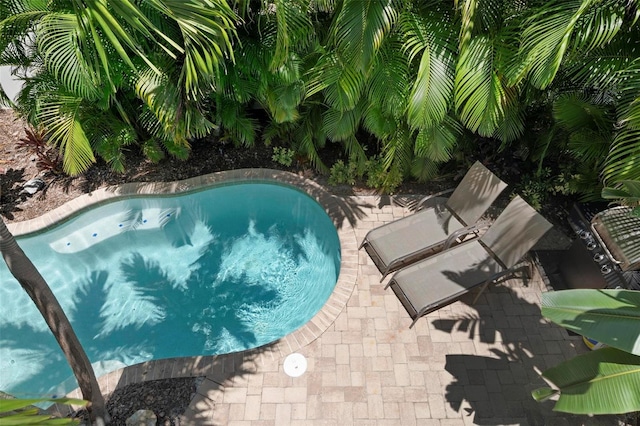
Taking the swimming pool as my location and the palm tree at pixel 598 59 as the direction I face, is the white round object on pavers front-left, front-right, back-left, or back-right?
front-right

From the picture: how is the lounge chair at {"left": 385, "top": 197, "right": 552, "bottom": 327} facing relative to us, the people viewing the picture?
facing the viewer and to the left of the viewer

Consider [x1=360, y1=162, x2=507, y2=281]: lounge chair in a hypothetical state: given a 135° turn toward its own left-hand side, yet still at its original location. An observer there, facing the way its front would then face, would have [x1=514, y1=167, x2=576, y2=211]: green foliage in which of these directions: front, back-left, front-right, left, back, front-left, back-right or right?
front-left

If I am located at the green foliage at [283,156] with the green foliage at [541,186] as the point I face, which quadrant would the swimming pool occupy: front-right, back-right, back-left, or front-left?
back-right

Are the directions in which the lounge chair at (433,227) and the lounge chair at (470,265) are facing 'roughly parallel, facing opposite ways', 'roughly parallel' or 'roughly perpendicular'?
roughly parallel

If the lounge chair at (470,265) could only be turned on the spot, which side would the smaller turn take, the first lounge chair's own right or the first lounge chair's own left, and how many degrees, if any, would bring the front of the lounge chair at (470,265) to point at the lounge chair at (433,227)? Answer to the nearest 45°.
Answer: approximately 90° to the first lounge chair's own right

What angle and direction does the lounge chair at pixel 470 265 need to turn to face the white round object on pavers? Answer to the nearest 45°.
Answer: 0° — it already faces it

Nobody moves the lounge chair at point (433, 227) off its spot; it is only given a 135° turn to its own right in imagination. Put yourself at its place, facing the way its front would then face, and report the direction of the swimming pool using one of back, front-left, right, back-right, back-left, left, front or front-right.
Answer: left

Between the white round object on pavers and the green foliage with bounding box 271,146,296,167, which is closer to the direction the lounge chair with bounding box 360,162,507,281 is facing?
the white round object on pavers

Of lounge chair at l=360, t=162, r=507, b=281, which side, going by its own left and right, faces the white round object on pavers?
front

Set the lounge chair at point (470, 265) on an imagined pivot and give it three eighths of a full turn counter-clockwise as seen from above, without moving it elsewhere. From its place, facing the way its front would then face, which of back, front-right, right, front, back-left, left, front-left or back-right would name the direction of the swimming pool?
back

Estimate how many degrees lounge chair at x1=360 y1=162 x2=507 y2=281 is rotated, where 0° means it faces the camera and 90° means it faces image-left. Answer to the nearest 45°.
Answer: approximately 45°

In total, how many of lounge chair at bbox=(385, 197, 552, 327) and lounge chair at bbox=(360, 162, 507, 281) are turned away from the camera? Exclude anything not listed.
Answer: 0

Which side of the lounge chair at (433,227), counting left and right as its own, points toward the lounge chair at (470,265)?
left
